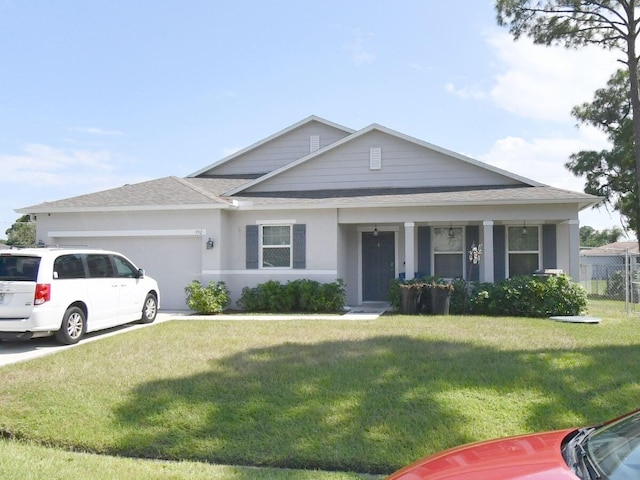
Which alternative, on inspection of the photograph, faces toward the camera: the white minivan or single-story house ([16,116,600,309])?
the single-story house

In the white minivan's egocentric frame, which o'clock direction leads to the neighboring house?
The neighboring house is roughly at 1 o'clock from the white minivan.

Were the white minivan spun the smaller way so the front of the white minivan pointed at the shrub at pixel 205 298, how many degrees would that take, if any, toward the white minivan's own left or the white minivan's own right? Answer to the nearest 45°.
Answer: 0° — it already faces it

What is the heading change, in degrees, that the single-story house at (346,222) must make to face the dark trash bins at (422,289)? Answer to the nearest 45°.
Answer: approximately 45° to its left

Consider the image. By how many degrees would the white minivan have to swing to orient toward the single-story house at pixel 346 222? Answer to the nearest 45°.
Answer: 0° — it already faces it

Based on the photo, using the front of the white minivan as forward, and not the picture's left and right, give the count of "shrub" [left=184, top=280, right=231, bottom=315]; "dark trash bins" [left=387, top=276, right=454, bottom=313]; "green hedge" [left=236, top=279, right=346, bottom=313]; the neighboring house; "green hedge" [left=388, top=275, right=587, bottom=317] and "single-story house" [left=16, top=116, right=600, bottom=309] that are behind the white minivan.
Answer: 0

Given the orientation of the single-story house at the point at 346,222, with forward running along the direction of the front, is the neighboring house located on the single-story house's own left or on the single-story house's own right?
on the single-story house's own left

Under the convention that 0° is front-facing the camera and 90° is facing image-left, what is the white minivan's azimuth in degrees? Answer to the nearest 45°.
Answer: approximately 225°

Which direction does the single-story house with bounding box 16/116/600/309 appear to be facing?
toward the camera

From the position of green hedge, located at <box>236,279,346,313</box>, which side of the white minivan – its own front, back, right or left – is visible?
front

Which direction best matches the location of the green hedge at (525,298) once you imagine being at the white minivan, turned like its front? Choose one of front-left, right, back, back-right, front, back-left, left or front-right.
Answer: front-right

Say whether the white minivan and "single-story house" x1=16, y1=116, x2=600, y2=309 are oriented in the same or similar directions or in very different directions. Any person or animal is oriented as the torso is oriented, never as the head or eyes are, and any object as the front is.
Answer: very different directions

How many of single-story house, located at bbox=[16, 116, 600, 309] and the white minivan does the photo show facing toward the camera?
1
